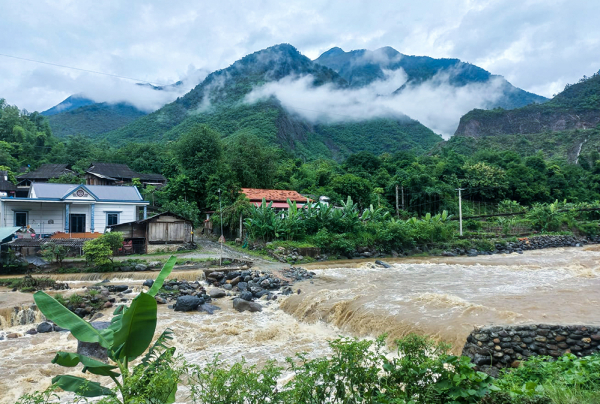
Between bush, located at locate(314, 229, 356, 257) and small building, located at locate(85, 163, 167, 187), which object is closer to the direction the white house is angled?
the bush

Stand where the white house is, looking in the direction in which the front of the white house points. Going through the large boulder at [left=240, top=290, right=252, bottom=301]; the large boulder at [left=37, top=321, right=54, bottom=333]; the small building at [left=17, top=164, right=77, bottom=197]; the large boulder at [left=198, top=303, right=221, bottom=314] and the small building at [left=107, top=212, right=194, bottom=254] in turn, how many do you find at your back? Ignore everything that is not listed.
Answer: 1

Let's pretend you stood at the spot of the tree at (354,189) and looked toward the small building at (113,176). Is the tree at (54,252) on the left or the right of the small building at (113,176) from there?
left

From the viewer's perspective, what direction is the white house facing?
toward the camera

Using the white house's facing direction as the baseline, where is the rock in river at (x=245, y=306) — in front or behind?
in front

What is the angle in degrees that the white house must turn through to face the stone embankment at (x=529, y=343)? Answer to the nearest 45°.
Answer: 0° — it already faces it

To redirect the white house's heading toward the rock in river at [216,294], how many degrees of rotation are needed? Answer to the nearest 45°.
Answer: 0° — it already faces it

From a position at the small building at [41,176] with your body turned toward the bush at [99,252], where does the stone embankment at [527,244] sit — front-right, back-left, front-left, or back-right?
front-left

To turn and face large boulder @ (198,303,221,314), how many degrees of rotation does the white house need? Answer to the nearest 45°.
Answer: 0° — it already faces it

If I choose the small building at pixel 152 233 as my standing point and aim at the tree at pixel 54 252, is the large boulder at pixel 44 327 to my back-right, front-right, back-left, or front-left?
front-left

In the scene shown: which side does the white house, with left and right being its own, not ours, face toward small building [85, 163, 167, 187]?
back

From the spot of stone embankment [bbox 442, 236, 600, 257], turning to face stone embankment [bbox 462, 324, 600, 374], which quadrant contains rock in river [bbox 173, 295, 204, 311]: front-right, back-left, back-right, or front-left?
front-right

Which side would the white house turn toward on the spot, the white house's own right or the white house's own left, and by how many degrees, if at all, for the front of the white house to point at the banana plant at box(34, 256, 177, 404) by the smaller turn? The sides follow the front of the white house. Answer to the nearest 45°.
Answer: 0° — it already faces it

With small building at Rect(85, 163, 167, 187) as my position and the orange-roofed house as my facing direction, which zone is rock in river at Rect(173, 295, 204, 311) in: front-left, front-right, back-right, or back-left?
front-right

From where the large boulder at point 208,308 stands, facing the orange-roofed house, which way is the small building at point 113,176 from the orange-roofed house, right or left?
left

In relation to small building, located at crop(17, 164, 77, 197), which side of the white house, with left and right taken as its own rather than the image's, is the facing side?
back

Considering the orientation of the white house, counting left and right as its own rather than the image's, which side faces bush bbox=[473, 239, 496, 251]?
left

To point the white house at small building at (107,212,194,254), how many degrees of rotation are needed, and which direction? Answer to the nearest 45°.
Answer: approximately 45° to its left

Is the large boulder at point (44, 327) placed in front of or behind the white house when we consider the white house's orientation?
in front

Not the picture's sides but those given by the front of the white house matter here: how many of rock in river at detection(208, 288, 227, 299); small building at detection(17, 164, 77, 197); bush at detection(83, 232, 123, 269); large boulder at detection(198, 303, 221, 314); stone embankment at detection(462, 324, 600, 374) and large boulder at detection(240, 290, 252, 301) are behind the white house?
1

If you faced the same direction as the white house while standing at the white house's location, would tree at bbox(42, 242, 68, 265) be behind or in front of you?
in front
